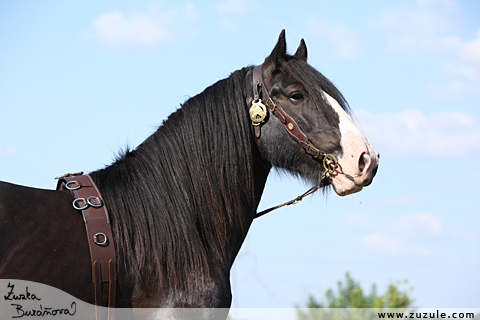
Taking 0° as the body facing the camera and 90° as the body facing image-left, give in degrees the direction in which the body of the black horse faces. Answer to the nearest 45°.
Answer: approximately 270°

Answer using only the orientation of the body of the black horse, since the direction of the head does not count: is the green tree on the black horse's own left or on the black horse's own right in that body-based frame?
on the black horse's own left
